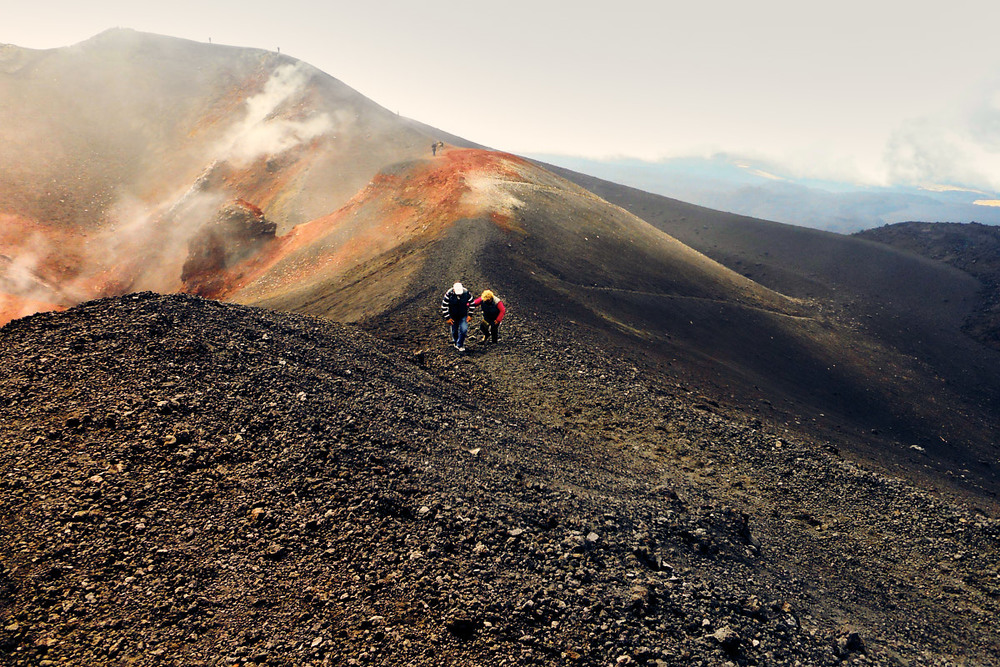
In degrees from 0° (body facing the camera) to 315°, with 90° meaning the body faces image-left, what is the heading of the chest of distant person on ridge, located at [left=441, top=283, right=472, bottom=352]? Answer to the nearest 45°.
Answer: approximately 0°

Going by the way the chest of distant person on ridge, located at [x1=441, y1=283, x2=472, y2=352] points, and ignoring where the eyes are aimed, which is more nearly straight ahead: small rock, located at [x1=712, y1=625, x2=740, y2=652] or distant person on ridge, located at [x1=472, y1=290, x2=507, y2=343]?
the small rock

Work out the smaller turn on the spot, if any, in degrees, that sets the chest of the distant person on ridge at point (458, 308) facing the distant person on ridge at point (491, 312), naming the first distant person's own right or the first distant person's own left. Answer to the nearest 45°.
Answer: approximately 135° to the first distant person's own left

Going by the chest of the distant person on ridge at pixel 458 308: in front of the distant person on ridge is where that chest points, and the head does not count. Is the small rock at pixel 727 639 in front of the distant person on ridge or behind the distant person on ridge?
in front
